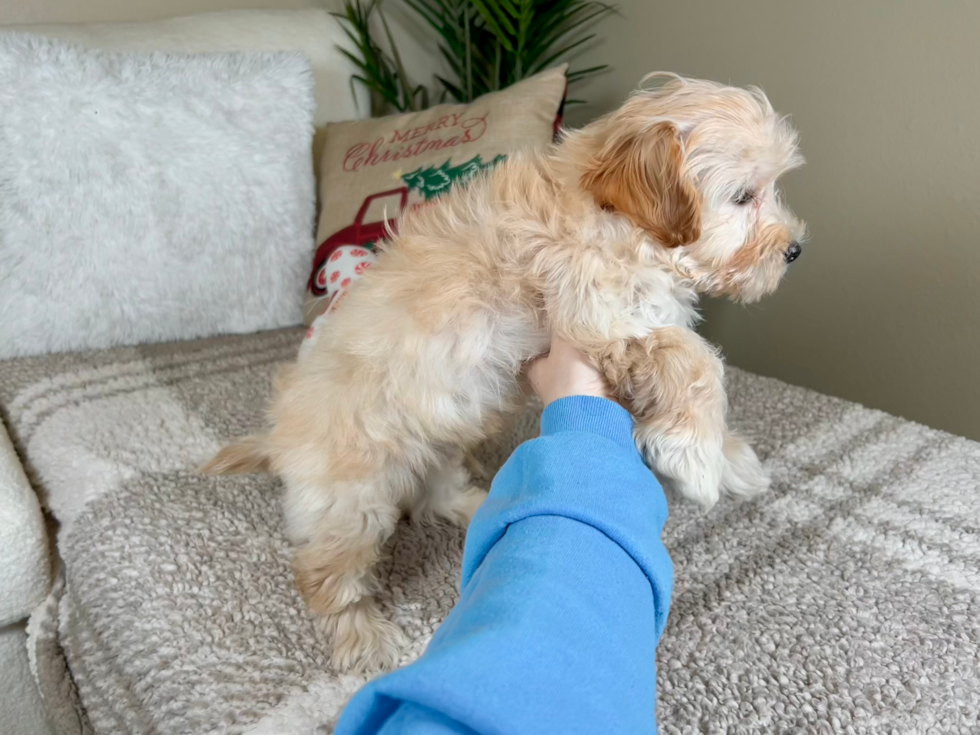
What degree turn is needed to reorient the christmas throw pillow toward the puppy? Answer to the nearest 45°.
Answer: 0° — it already faces it

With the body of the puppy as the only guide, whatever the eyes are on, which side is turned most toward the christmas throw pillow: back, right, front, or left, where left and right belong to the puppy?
left

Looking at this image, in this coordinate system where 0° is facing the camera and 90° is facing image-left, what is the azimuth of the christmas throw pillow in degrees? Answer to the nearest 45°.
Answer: approximately 0°

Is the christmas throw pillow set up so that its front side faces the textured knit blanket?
yes

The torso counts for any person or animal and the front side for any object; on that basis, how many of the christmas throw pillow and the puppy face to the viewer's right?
1

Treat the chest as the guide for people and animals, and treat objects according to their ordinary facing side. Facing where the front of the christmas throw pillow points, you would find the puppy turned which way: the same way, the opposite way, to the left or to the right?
to the left

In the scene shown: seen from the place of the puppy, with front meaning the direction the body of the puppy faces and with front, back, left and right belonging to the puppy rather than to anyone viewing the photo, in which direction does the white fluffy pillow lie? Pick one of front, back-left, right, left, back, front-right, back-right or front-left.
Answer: back-left

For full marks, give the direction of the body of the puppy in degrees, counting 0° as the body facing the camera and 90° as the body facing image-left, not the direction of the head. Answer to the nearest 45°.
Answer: approximately 270°
